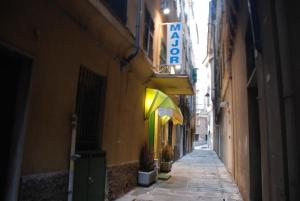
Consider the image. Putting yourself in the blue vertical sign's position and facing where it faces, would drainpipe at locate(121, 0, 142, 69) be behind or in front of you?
in front

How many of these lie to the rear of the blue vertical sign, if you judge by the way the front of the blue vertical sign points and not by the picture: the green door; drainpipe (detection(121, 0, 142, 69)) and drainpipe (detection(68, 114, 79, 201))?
0

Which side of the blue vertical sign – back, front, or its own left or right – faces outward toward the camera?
front

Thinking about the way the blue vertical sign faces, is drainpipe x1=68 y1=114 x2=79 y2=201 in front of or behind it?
in front
